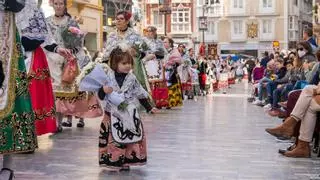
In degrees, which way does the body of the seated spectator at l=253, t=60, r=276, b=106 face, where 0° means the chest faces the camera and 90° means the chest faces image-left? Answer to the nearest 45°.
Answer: approximately 90°

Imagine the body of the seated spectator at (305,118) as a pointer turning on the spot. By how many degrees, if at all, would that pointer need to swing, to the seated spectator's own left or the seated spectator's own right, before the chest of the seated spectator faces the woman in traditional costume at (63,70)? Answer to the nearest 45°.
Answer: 0° — they already face them

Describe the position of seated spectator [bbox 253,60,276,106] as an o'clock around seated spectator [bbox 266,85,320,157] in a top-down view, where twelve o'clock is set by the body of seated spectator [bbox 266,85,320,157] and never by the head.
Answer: seated spectator [bbox 253,60,276,106] is roughly at 3 o'clock from seated spectator [bbox 266,85,320,157].

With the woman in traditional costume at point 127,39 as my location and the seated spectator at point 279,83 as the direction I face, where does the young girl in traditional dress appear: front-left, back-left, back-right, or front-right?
back-right

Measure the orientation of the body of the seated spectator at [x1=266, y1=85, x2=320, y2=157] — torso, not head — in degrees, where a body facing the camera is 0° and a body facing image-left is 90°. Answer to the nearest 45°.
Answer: approximately 90°

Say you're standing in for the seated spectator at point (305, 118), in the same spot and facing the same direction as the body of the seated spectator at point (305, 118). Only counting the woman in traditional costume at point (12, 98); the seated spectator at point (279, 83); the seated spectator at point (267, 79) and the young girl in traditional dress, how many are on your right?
2

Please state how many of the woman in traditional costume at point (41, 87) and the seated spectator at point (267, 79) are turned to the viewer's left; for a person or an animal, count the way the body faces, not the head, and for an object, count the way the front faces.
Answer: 1

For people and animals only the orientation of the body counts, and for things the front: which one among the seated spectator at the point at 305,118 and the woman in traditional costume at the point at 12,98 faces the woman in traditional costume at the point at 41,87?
the seated spectator

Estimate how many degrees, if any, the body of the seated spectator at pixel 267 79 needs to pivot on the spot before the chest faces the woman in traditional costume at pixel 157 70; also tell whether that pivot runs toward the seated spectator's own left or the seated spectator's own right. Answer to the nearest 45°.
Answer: approximately 45° to the seated spectator's own left

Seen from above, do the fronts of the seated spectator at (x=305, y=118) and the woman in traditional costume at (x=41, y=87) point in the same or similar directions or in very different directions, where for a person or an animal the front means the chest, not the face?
very different directions

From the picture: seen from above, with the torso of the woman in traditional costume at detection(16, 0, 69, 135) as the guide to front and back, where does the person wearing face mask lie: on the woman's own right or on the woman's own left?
on the woman's own left

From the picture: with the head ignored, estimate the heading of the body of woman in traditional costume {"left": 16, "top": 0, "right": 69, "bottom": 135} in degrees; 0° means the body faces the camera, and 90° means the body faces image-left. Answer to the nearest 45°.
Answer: approximately 315°

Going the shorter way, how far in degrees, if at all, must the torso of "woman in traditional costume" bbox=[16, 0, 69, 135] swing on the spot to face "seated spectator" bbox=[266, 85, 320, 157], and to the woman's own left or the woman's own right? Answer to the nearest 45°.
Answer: approximately 45° to the woman's own left

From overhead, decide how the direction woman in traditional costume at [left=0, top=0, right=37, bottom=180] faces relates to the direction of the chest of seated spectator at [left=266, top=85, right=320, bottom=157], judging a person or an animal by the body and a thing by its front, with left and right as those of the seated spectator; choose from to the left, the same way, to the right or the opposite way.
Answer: to the left
